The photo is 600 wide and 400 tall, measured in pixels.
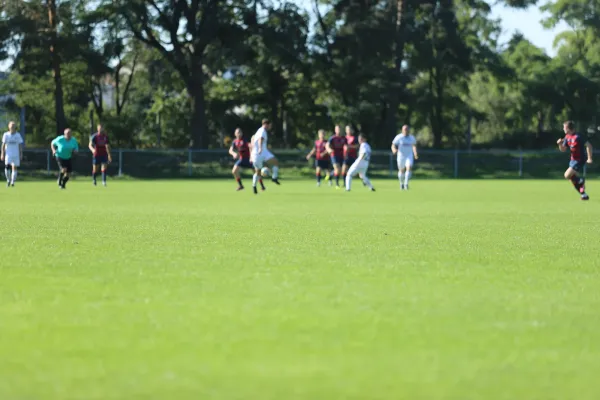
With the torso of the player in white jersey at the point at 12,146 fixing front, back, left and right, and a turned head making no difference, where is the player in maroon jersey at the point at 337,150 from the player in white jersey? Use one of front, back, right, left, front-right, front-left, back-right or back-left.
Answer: left

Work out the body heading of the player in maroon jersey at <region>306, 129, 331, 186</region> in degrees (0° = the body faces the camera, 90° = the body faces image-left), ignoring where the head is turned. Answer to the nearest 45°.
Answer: approximately 45°

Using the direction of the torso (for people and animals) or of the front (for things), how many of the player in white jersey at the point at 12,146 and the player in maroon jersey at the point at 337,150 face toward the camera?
2

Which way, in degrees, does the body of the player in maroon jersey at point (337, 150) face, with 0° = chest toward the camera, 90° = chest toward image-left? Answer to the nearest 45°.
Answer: approximately 0°

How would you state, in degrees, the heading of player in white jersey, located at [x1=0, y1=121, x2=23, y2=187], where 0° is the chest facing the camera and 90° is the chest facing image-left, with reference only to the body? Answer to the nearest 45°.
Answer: approximately 0°

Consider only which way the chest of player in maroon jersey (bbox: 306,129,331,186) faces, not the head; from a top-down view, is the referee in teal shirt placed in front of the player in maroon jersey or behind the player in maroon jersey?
in front

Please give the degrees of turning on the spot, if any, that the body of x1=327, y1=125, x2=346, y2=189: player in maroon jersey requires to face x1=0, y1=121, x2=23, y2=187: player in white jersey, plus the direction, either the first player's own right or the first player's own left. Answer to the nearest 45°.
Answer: approximately 90° to the first player's own right

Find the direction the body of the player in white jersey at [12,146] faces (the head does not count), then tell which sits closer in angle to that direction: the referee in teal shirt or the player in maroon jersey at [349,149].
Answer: the referee in teal shirt

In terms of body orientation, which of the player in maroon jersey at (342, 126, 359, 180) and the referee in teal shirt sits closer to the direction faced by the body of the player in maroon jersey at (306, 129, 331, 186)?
the referee in teal shirt

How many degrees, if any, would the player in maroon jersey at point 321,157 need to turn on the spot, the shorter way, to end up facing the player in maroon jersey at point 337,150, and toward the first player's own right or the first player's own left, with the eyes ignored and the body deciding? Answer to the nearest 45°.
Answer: approximately 45° to the first player's own left
